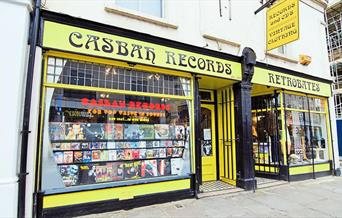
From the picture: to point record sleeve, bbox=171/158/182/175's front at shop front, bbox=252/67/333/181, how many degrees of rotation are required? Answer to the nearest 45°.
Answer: approximately 90° to its left

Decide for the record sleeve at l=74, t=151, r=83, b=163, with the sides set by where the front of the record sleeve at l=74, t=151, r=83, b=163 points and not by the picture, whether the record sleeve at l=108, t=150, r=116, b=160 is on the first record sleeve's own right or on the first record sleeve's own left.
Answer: on the first record sleeve's own left

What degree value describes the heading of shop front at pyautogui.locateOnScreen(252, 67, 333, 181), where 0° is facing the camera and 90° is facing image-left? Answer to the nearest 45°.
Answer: approximately 315°

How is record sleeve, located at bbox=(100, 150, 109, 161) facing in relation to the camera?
toward the camera

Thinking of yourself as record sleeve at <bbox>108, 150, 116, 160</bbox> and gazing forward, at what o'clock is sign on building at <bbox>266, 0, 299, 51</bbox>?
The sign on building is roughly at 9 o'clock from the record sleeve.

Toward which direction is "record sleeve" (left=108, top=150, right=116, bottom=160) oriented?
toward the camera

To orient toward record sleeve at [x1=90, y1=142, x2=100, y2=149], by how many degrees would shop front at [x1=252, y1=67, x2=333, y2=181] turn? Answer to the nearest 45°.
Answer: approximately 90° to its right

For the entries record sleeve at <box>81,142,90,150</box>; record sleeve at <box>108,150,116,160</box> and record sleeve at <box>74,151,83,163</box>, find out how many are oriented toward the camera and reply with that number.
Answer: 3

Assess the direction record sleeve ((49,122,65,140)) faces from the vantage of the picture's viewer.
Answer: facing the viewer

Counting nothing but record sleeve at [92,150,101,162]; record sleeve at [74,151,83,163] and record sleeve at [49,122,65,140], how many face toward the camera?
3
